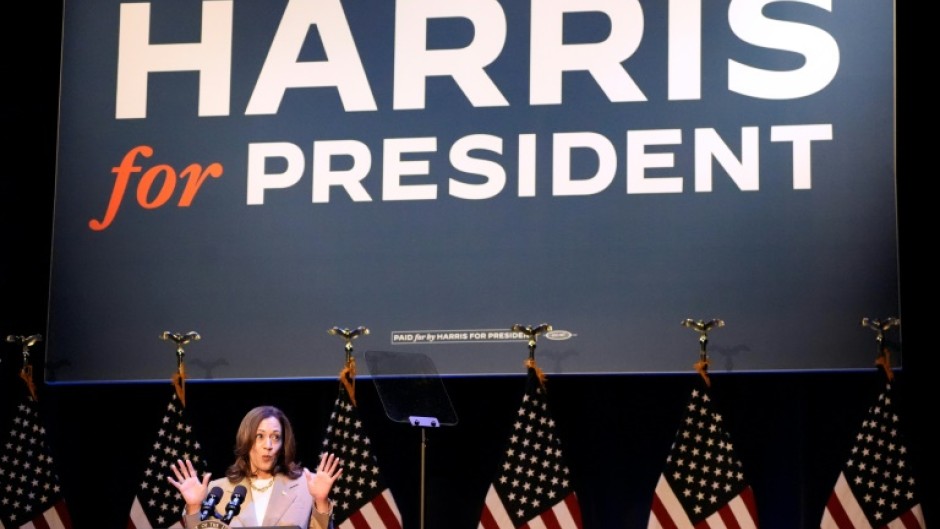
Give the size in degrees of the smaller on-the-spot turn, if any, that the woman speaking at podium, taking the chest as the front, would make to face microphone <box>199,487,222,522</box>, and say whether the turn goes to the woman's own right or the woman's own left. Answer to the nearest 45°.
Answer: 0° — they already face it

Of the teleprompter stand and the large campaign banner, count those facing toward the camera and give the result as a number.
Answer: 1

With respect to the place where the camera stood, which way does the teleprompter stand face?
facing away from the viewer and to the left of the viewer

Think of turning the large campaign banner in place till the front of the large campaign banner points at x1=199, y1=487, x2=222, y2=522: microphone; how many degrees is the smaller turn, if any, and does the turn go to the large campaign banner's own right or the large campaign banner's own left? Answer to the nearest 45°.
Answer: approximately 45° to the large campaign banner's own right

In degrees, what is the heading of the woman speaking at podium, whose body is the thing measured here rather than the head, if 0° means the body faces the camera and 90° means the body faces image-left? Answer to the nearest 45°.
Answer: approximately 0°

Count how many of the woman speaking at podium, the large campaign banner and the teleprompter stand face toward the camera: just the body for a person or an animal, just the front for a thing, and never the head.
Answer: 2

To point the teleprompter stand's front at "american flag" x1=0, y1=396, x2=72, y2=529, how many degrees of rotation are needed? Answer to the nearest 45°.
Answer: approximately 45° to its left
